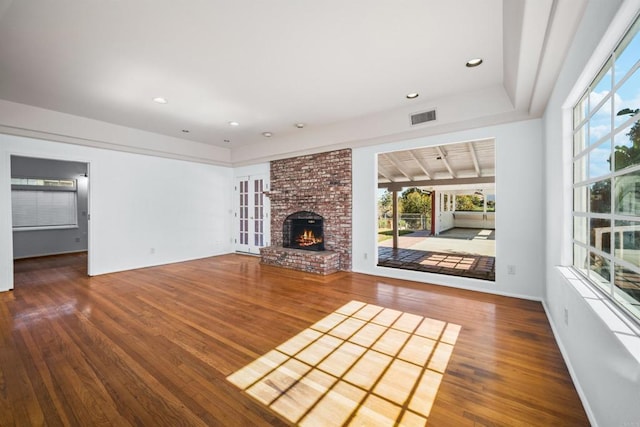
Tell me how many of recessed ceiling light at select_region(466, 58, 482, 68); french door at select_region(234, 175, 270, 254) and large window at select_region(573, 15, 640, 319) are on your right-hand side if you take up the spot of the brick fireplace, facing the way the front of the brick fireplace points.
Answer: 1

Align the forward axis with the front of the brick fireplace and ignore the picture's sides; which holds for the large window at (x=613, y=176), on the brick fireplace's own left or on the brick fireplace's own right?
on the brick fireplace's own left

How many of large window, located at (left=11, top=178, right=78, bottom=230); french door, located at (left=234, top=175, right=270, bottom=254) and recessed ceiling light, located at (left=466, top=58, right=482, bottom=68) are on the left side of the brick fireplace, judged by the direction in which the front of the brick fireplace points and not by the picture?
1

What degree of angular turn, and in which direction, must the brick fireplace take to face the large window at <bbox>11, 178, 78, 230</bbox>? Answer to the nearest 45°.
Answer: approximately 45° to its right

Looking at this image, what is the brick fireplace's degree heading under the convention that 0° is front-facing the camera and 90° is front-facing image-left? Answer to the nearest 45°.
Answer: approximately 45°

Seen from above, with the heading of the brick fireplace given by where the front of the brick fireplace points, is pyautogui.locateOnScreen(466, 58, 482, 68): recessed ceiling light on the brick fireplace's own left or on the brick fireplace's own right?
on the brick fireplace's own left

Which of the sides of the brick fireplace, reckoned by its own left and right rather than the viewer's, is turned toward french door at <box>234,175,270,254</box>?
right
